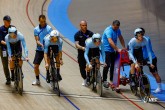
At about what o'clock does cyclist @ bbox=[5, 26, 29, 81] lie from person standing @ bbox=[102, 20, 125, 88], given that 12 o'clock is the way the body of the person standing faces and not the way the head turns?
The cyclist is roughly at 4 o'clock from the person standing.

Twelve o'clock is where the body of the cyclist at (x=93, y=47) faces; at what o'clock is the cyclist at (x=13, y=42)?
the cyclist at (x=13, y=42) is roughly at 3 o'clock from the cyclist at (x=93, y=47).

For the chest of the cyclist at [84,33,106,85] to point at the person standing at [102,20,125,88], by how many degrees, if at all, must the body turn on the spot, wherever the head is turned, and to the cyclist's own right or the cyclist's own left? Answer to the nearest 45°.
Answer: approximately 135° to the cyclist's own left

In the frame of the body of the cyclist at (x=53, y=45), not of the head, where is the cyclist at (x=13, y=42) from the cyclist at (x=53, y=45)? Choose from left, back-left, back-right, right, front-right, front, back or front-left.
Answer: right

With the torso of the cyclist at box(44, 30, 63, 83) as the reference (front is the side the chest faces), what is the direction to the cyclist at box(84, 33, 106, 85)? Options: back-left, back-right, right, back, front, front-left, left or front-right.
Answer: left

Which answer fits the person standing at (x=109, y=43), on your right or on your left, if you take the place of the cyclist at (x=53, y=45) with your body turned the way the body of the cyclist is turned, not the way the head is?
on your left

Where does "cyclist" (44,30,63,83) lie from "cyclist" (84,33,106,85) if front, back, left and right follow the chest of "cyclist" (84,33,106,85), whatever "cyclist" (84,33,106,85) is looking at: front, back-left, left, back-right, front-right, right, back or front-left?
right

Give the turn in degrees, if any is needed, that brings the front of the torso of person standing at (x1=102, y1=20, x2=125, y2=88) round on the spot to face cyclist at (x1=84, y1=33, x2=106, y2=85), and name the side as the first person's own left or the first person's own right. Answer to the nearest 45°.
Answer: approximately 90° to the first person's own right

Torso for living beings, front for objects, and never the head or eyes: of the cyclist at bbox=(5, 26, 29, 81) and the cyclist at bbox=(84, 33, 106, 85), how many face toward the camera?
2

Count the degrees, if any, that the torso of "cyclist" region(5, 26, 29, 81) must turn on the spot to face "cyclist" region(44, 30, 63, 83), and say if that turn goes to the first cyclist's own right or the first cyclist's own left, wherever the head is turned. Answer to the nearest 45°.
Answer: approximately 90° to the first cyclist's own left

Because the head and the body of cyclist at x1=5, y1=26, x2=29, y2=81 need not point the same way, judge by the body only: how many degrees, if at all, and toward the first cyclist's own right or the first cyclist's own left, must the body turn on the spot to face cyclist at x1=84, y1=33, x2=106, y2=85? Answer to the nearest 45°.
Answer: approximately 90° to the first cyclist's own left

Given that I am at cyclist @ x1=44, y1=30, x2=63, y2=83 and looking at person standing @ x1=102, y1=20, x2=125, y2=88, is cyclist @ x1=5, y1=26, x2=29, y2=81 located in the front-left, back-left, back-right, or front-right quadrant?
back-left

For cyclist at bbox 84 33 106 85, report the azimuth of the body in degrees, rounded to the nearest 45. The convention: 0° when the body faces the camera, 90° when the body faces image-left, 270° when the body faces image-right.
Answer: approximately 0°

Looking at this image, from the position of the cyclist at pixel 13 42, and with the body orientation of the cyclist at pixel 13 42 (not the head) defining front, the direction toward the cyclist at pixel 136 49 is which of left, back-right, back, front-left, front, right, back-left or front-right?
left
